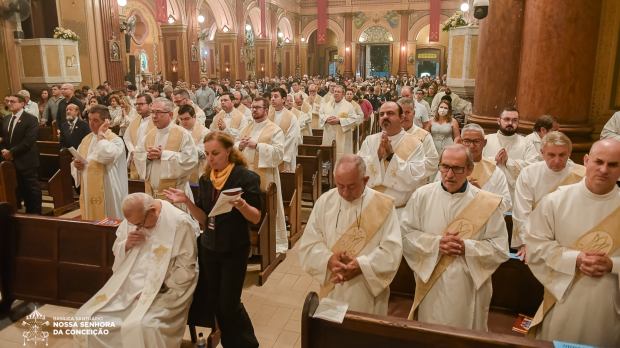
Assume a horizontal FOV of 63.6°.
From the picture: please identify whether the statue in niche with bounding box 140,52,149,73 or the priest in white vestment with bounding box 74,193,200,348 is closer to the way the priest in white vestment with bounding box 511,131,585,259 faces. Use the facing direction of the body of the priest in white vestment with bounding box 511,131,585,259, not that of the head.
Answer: the priest in white vestment

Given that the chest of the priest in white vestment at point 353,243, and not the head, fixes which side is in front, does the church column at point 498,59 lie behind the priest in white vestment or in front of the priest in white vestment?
behind

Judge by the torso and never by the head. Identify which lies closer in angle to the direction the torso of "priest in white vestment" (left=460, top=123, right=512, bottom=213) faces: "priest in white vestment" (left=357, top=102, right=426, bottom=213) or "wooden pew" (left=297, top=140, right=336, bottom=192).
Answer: the priest in white vestment

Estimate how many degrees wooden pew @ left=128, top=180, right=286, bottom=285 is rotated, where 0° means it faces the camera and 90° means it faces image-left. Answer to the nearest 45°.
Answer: approximately 45°

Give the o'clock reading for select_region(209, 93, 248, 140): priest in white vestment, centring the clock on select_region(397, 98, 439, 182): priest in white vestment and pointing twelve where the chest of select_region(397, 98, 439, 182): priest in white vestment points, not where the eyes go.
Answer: select_region(209, 93, 248, 140): priest in white vestment is roughly at 3 o'clock from select_region(397, 98, 439, 182): priest in white vestment.

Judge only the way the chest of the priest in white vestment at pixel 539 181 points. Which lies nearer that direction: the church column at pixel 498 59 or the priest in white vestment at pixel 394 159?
the priest in white vestment

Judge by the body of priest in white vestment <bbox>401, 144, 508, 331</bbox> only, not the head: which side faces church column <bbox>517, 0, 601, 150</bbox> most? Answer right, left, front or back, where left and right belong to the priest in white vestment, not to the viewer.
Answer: back

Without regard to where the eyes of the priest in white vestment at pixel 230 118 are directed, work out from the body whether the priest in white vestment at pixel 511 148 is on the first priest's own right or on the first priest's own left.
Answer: on the first priest's own left

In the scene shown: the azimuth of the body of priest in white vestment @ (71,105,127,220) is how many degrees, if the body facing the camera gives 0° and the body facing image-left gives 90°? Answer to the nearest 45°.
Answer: approximately 45°
